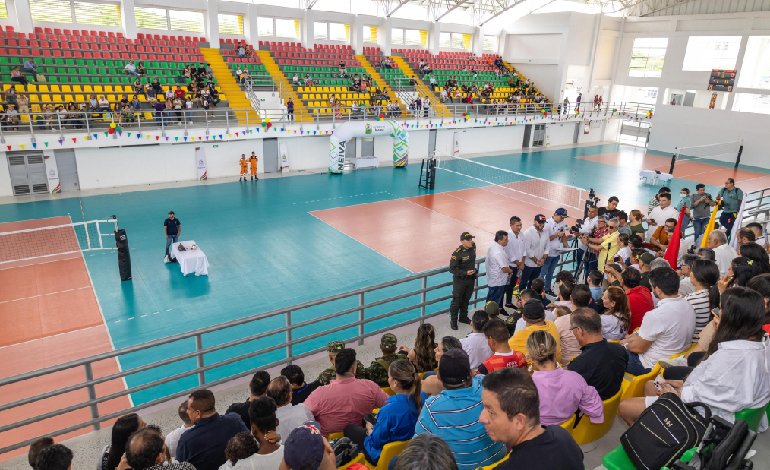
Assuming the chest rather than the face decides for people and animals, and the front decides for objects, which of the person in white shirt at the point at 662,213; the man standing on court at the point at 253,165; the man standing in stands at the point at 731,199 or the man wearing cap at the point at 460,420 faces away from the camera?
the man wearing cap

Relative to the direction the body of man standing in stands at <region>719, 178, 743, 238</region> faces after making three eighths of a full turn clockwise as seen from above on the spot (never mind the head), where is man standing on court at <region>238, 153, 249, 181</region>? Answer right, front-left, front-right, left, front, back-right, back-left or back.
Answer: left

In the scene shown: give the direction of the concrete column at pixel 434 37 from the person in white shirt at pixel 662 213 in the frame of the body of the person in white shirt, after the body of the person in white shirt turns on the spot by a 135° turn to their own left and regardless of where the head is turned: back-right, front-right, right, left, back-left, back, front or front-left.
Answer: back-left

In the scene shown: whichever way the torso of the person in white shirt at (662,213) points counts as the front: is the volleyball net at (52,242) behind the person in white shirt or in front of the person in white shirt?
in front

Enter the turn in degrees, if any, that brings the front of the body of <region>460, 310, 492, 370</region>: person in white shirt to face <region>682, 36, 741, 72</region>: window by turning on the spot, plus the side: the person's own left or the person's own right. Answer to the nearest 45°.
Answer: approximately 45° to the person's own right

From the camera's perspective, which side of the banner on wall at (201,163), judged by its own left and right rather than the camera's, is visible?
front

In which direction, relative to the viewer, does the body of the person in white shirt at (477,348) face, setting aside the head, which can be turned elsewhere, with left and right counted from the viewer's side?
facing away from the viewer and to the left of the viewer

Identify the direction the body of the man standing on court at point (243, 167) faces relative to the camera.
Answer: toward the camera

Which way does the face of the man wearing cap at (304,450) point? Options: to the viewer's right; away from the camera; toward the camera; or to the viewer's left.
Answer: away from the camera

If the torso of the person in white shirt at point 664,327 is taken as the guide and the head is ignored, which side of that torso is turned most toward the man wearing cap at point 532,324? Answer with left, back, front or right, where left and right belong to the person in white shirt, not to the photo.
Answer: left

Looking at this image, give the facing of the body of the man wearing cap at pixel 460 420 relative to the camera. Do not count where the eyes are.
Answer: away from the camera

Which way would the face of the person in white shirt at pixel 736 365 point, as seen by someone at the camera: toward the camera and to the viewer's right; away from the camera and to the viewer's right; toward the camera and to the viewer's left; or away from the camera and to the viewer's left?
away from the camera and to the viewer's left

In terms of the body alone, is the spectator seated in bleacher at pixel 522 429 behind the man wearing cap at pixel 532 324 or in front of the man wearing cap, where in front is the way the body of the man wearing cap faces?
behind

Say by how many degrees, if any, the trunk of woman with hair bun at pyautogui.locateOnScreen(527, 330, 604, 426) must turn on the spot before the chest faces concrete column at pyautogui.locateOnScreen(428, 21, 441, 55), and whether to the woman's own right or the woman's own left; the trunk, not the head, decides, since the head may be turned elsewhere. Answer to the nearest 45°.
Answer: approximately 45° to the woman's own right

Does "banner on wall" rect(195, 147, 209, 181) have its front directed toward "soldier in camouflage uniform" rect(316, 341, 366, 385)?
yes

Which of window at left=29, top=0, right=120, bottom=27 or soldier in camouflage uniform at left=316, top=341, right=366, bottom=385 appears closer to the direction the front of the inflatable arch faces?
the soldier in camouflage uniform

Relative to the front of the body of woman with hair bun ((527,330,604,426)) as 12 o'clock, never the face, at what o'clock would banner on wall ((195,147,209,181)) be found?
The banner on wall is roughly at 12 o'clock from the woman with hair bun.

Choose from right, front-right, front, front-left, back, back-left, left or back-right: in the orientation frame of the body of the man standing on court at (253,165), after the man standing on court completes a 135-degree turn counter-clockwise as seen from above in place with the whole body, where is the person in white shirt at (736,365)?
back-right

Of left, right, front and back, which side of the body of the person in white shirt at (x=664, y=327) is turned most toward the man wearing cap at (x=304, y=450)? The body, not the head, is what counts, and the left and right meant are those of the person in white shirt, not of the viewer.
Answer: left

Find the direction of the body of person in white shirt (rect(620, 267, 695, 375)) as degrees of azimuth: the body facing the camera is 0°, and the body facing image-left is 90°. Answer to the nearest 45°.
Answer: approximately 135°

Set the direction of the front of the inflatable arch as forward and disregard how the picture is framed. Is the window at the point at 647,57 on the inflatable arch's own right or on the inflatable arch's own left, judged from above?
on the inflatable arch's own left
